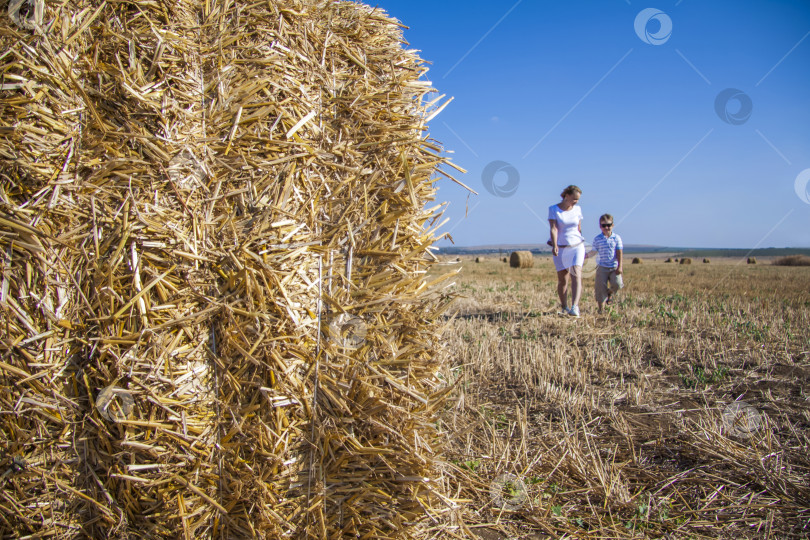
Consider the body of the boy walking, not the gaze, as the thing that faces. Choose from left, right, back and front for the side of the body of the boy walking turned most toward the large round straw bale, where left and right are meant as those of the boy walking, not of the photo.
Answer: front

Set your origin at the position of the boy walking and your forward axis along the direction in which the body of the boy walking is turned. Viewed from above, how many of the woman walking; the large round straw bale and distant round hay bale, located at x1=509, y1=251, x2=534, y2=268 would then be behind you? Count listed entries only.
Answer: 1

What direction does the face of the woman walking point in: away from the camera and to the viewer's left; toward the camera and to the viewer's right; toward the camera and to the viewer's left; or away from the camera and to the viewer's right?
toward the camera and to the viewer's right

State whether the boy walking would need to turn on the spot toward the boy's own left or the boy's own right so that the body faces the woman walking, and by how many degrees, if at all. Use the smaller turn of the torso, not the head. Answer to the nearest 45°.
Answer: approximately 45° to the boy's own right

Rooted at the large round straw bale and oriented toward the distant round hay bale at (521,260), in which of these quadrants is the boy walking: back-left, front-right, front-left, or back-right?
front-right

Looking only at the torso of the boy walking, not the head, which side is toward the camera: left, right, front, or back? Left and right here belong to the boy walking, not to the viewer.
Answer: front

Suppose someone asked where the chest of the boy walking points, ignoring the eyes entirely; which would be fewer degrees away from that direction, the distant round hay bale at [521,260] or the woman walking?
the woman walking

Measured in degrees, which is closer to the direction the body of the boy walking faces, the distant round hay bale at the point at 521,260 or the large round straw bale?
the large round straw bale

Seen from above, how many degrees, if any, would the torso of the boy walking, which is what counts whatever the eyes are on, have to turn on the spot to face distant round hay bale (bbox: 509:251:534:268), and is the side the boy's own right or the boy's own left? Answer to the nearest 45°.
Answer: approximately 180°
